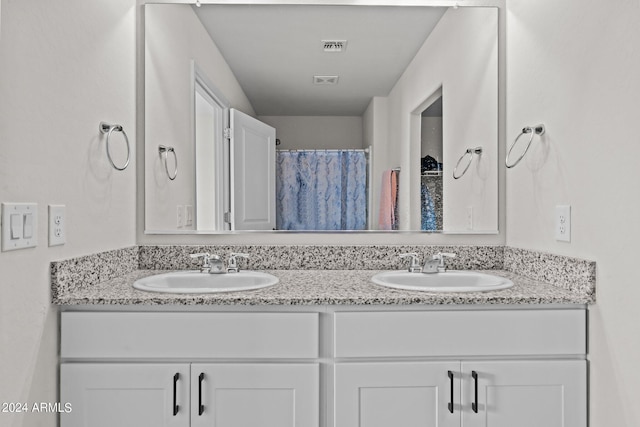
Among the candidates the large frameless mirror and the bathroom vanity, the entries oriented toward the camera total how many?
2

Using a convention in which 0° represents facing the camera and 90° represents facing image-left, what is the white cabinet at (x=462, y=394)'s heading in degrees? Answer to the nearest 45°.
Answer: approximately 0°

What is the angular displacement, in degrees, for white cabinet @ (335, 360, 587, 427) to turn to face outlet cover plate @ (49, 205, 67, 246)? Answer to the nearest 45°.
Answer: approximately 90° to its right
